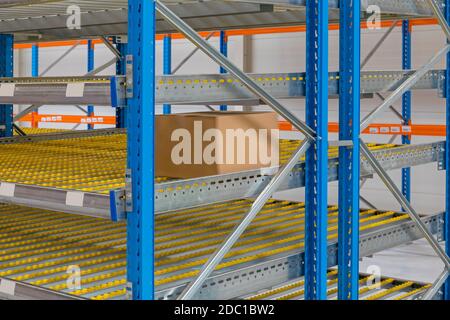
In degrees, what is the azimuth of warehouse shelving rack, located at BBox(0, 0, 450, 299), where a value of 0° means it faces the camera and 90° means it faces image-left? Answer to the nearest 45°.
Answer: approximately 45°
